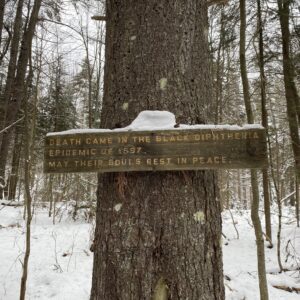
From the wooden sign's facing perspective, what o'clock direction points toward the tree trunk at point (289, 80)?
The tree trunk is roughly at 7 o'clock from the wooden sign.

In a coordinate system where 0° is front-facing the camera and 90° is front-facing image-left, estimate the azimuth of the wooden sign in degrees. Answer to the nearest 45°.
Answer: approximately 0°
